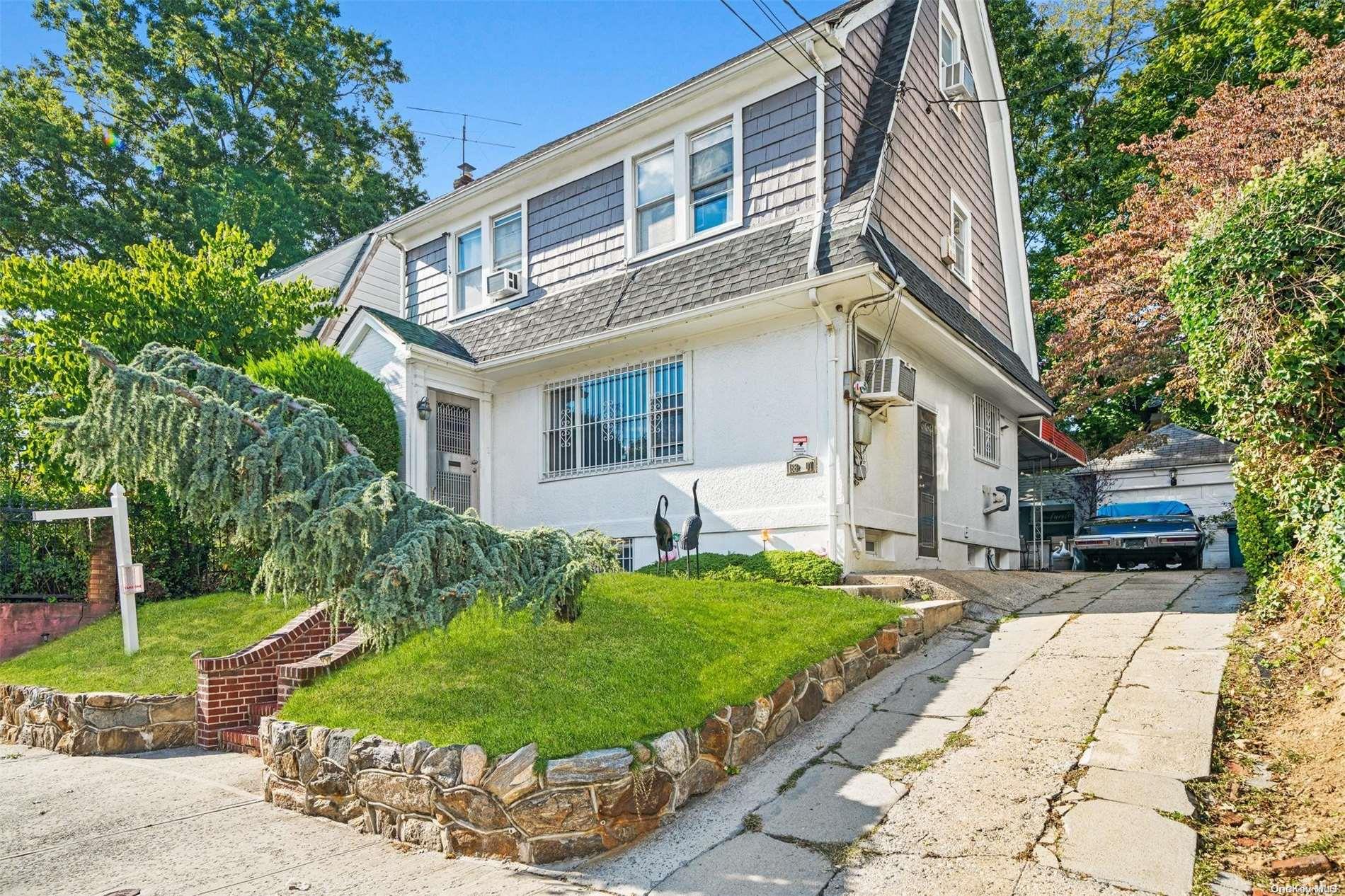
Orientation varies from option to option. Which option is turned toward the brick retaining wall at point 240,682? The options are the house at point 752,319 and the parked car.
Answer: the house

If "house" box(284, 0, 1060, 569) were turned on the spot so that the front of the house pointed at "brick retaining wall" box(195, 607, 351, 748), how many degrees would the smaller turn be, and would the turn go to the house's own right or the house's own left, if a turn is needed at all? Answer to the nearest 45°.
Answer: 0° — it already faces it

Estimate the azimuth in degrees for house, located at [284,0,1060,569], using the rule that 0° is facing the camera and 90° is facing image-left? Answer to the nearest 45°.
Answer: approximately 45°

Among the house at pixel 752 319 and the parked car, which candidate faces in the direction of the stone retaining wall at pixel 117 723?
the house

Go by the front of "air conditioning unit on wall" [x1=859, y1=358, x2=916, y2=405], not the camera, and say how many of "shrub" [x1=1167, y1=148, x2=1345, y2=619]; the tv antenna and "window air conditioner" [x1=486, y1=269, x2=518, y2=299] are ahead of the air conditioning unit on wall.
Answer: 1

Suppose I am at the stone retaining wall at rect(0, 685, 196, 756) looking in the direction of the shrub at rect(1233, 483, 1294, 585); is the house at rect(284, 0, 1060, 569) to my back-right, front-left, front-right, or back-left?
front-left

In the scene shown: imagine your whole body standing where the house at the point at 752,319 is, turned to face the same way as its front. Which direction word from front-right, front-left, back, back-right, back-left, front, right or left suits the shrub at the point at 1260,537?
left

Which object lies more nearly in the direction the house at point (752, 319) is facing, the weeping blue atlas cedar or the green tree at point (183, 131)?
the weeping blue atlas cedar

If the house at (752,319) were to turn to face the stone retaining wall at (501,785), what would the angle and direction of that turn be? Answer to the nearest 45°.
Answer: approximately 45° to its left

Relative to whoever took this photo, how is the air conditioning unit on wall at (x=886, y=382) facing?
facing the viewer and to the right of the viewer

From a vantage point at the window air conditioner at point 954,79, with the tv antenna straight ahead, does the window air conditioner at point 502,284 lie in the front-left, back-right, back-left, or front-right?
front-left
